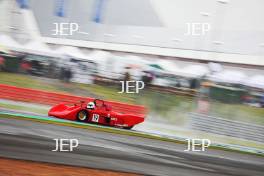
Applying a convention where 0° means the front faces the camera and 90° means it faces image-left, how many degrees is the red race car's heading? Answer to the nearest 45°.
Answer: approximately 90°

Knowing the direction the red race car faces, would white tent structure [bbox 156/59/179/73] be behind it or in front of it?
behind

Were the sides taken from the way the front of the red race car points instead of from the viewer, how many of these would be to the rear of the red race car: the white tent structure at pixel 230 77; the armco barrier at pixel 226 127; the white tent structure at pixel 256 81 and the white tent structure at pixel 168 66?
4

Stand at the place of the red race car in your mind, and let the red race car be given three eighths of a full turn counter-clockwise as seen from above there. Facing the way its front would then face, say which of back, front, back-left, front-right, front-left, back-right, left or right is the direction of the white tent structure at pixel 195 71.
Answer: back-left

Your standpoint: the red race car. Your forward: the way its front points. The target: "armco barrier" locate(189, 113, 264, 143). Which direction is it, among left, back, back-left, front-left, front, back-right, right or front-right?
back
